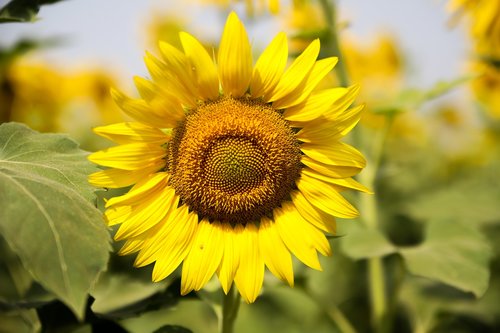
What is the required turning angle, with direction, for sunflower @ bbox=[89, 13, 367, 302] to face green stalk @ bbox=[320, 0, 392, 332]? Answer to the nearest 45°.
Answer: approximately 135° to its left

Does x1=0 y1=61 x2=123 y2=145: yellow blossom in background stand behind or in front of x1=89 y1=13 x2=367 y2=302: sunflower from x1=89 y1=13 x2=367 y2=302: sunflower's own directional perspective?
behind

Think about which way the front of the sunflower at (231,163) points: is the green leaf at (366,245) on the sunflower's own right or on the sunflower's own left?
on the sunflower's own left

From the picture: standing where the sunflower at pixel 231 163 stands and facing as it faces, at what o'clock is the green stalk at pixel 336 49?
The green stalk is roughly at 7 o'clock from the sunflower.

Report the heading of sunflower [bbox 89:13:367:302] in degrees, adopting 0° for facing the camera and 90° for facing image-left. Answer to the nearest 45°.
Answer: approximately 0°

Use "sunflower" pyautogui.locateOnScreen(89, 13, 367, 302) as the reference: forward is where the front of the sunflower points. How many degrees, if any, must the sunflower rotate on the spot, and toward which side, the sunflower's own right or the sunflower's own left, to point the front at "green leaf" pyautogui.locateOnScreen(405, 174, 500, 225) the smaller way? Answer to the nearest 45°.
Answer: approximately 135° to the sunflower's own left

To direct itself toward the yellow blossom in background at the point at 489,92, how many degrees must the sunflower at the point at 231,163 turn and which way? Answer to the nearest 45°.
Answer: approximately 135° to its left
